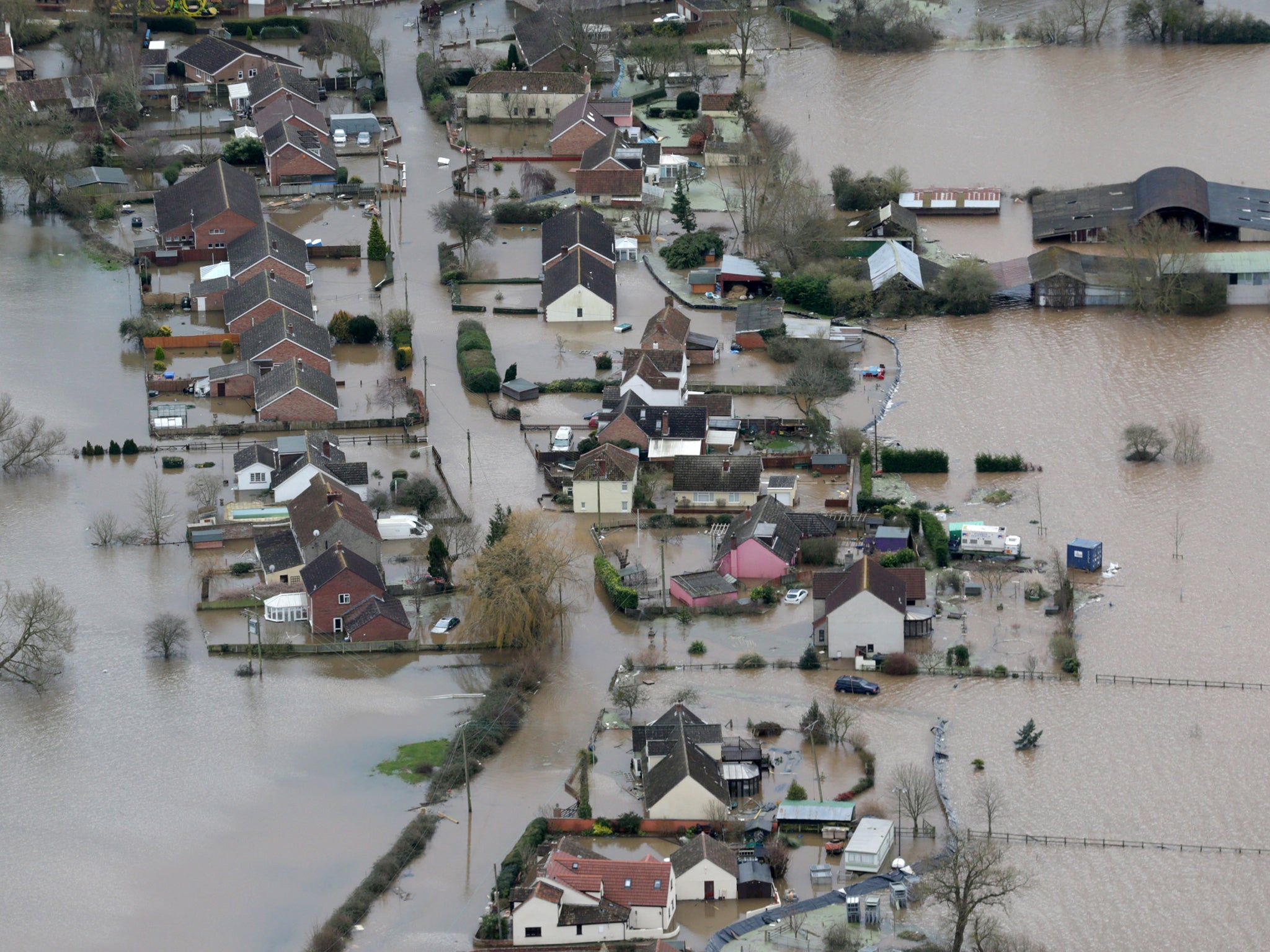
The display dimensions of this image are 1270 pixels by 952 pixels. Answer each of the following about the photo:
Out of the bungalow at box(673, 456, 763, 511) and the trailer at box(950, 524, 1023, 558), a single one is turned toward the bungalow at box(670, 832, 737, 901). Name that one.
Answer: the bungalow at box(673, 456, 763, 511)

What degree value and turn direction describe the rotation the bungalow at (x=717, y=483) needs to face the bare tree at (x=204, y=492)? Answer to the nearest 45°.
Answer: approximately 90° to its right

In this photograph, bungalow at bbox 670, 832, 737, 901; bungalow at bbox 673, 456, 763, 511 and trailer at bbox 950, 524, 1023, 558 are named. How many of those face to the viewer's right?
1

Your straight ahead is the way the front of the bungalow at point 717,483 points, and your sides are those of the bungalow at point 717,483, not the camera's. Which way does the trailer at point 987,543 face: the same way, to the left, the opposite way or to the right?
to the left

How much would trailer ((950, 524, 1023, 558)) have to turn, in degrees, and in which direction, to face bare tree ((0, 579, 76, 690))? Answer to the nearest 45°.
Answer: approximately 180°

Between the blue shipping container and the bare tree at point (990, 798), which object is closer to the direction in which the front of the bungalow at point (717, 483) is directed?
the bare tree

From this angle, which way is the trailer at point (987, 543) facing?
to the viewer's right

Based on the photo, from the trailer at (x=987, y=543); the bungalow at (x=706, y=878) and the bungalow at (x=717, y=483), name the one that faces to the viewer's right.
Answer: the trailer

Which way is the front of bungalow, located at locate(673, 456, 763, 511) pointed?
toward the camera

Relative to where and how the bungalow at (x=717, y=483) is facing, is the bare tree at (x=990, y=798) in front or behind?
in front

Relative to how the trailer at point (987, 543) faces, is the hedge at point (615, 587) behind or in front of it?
behind

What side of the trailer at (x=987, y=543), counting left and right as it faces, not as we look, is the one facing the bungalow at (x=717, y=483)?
back

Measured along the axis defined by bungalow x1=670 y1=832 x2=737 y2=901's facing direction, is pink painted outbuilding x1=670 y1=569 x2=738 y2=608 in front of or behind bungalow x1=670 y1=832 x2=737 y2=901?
behind

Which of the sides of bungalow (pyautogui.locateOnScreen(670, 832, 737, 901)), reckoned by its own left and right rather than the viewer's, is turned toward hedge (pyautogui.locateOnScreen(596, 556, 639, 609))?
back

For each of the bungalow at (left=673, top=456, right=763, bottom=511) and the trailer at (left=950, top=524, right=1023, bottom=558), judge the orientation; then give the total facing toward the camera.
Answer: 1

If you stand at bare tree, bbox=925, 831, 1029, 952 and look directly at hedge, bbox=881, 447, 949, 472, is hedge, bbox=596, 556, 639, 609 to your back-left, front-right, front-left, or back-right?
front-left
